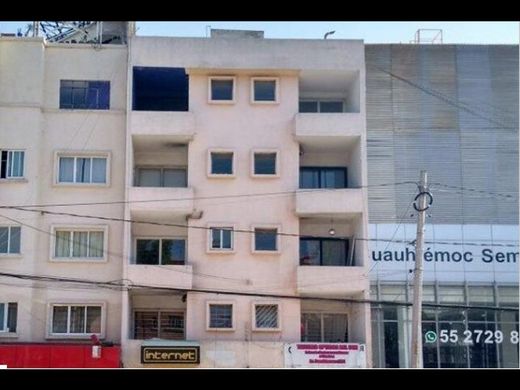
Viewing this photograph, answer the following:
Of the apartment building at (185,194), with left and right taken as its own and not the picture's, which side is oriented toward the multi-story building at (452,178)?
left

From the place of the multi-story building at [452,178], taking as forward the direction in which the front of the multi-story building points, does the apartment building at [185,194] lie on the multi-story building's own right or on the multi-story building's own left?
on the multi-story building's own right

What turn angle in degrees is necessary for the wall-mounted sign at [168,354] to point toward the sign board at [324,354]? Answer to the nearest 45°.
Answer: approximately 90° to its left

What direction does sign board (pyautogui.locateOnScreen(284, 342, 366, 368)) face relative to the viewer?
toward the camera

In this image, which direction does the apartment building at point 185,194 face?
toward the camera

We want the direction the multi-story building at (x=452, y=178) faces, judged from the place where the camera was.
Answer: facing the viewer

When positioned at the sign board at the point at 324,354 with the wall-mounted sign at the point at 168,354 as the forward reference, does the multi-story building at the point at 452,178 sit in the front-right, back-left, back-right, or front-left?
back-right

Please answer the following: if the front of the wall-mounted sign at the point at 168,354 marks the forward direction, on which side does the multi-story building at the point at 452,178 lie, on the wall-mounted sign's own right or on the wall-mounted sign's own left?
on the wall-mounted sign's own left

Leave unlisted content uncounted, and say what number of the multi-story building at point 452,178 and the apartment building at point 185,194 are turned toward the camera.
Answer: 2

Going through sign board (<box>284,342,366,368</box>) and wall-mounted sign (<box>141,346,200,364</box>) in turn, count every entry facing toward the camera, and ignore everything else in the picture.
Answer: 2

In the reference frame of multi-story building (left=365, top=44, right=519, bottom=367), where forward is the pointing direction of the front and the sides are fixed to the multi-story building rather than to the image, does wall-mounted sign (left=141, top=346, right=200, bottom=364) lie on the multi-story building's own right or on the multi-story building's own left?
on the multi-story building's own right
